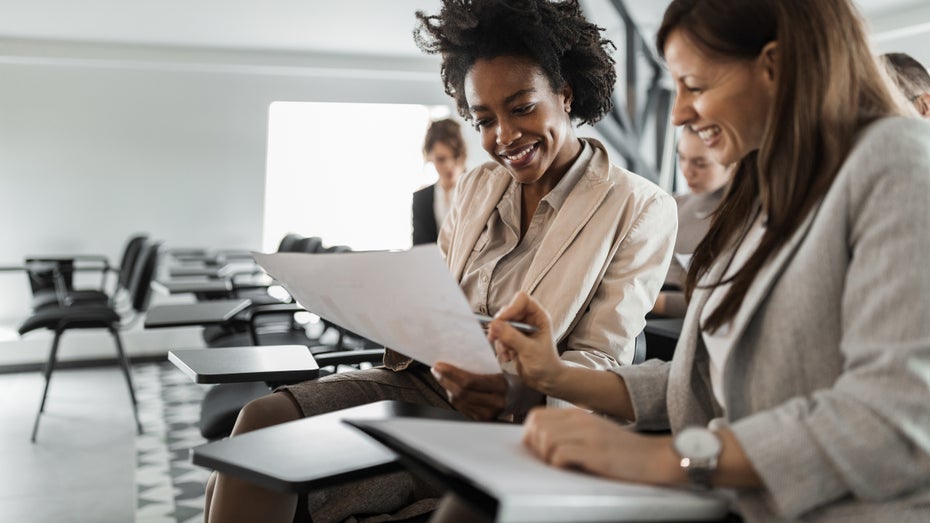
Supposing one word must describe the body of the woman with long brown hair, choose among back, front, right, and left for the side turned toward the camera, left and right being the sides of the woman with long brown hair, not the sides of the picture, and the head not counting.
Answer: left

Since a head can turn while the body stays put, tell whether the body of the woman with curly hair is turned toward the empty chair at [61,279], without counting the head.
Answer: no

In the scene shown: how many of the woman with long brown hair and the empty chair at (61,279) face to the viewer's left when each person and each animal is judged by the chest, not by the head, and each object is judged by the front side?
2

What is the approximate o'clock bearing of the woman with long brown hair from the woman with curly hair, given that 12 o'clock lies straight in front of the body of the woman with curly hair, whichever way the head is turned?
The woman with long brown hair is roughly at 10 o'clock from the woman with curly hair.

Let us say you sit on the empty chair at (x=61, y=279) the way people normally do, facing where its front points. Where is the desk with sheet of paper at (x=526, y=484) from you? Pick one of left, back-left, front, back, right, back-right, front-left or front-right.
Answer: left

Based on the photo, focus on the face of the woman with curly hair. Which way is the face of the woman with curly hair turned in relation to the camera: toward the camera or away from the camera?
toward the camera

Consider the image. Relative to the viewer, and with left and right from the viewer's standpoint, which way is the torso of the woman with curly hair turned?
facing the viewer and to the left of the viewer

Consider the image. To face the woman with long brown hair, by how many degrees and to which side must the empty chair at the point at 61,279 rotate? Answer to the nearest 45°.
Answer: approximately 90° to its left

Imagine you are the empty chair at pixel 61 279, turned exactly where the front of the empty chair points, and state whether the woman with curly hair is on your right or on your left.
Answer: on your left

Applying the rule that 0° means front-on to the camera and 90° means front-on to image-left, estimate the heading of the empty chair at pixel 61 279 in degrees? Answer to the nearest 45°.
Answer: approximately 90°

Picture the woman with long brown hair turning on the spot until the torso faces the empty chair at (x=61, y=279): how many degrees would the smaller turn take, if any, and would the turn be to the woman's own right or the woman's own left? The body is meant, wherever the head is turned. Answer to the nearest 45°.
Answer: approximately 45° to the woman's own right

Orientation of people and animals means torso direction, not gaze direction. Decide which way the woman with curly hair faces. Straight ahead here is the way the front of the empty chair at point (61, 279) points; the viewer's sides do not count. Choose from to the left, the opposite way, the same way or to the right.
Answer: the same way

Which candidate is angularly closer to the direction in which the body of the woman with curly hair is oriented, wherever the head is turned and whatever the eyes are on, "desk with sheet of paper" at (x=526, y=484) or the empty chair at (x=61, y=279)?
the desk with sheet of paper
